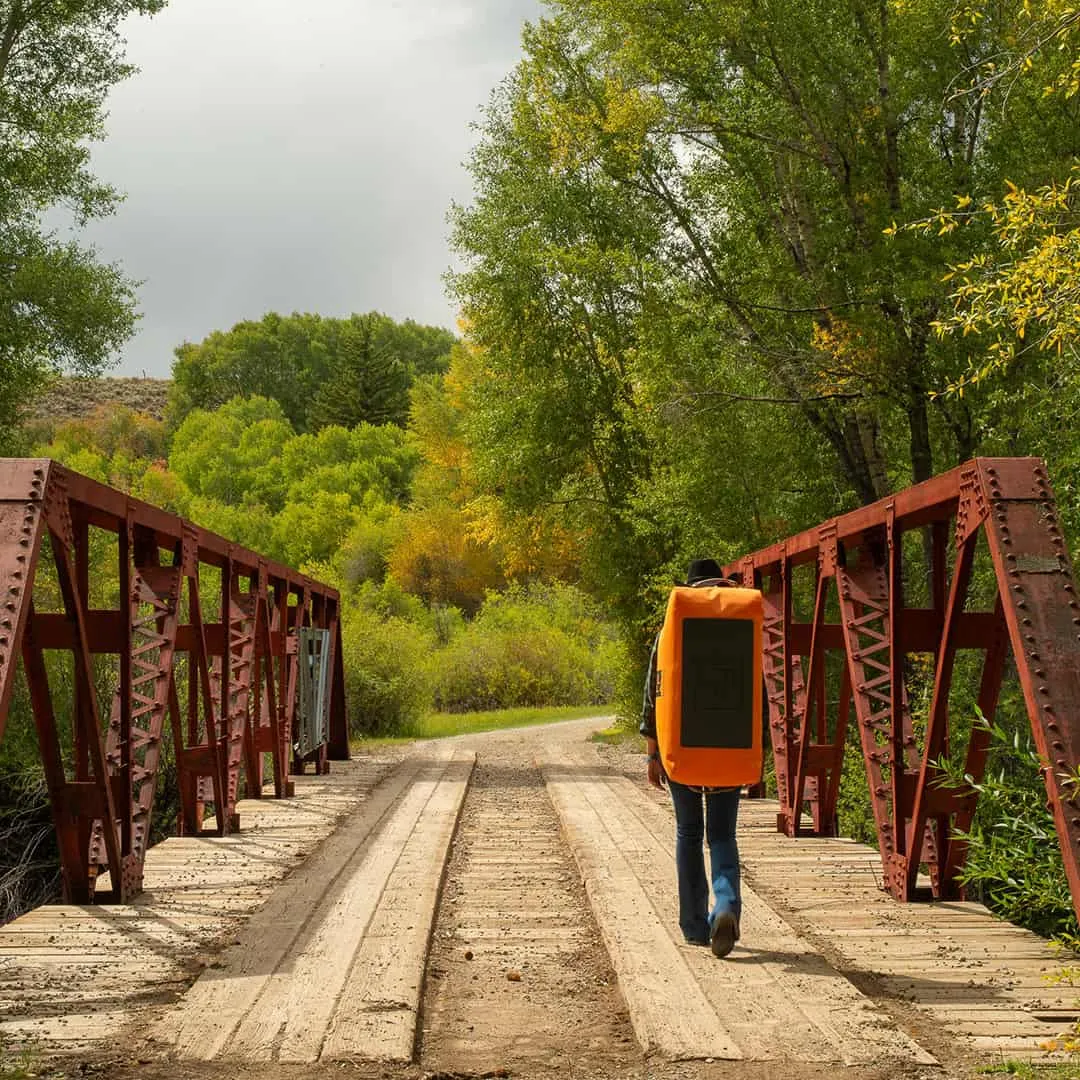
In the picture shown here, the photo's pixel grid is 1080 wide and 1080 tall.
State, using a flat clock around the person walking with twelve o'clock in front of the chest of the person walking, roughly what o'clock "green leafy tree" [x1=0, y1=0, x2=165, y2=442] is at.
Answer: The green leafy tree is roughly at 11 o'clock from the person walking.

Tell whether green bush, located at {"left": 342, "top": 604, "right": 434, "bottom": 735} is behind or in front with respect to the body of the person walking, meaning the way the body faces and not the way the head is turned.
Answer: in front

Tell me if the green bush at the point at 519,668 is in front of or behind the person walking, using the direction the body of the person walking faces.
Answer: in front

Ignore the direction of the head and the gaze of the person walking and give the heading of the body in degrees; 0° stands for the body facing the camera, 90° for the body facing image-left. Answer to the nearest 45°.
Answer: approximately 180°
